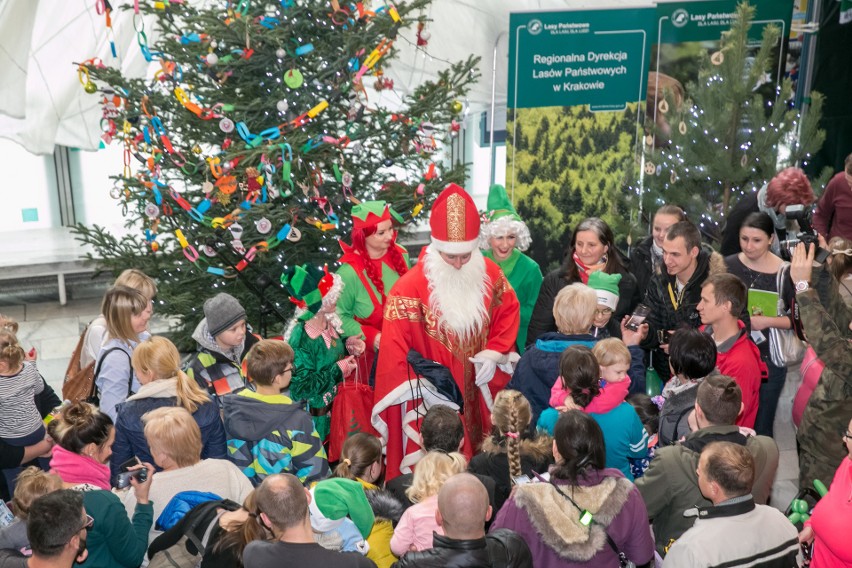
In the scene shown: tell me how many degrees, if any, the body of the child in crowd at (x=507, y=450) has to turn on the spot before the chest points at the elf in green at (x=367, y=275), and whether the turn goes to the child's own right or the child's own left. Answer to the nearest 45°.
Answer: approximately 45° to the child's own left

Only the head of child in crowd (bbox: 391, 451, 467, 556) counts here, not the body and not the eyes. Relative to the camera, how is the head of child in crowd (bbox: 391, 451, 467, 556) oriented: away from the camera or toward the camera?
away from the camera

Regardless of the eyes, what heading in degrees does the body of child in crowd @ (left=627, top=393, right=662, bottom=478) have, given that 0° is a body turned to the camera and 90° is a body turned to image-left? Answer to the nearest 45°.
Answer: approximately 135°

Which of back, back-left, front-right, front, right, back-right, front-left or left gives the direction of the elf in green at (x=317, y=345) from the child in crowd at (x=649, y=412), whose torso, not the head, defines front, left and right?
front-left

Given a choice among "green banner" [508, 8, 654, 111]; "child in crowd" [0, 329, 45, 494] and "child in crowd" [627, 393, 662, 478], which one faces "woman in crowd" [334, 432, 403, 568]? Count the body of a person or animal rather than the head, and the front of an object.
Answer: the green banner

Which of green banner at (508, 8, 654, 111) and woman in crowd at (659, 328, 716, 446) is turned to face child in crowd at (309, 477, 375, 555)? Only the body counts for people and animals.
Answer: the green banner

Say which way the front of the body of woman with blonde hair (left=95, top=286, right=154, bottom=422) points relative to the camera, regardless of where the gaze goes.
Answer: to the viewer's right

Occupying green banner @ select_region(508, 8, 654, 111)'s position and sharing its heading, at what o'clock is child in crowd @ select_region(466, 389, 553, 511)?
The child in crowd is roughly at 12 o'clock from the green banner.

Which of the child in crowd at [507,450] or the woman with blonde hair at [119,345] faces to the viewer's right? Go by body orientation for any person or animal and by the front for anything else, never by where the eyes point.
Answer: the woman with blonde hair

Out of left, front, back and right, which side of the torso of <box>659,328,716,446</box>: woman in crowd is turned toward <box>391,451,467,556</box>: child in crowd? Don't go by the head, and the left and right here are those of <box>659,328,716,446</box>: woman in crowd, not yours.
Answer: left

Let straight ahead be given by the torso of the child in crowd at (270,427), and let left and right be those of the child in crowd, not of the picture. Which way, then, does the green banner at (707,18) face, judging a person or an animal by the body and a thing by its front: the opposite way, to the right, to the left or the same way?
the opposite way

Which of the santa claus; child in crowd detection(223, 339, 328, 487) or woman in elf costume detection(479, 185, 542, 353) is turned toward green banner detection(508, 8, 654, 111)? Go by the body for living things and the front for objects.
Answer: the child in crowd

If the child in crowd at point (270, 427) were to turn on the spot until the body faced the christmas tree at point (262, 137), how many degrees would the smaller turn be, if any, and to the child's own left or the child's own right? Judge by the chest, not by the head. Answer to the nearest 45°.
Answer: approximately 45° to the child's own left
